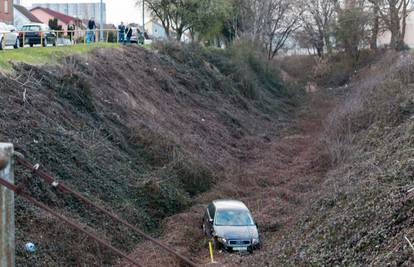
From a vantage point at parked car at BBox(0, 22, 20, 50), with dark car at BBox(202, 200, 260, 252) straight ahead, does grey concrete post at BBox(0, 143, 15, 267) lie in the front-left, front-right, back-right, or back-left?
front-right

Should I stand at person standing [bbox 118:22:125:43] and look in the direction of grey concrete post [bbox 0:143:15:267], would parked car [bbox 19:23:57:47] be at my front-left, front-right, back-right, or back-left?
front-right

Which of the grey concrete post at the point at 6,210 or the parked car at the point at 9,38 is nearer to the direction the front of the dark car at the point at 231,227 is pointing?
the grey concrete post

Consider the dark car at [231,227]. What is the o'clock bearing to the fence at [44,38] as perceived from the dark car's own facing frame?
The fence is roughly at 5 o'clock from the dark car.

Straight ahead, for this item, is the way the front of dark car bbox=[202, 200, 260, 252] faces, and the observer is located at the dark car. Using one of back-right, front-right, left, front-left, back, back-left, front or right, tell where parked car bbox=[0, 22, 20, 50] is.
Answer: back-right

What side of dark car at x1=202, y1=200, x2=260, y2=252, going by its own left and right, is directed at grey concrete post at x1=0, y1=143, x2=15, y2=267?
front

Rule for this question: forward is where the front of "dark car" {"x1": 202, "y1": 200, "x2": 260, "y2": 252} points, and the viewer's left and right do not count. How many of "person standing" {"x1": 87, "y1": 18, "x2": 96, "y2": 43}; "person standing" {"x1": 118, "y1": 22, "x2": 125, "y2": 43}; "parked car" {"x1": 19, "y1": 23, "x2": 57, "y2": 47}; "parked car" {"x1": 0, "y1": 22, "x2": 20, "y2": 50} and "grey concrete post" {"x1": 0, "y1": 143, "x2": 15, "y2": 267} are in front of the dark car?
1

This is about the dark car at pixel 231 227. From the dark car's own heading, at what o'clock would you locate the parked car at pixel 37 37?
The parked car is roughly at 5 o'clock from the dark car.

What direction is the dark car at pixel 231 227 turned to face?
toward the camera

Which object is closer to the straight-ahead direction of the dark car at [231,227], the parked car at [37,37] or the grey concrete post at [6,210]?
the grey concrete post

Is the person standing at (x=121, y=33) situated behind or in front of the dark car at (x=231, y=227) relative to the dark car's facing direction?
behind

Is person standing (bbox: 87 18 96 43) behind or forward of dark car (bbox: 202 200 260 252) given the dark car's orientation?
behind
